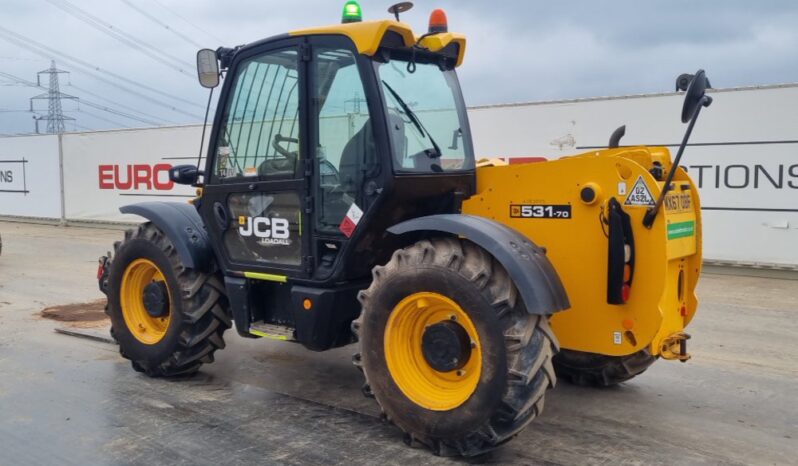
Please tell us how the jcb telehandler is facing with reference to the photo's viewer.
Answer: facing away from the viewer and to the left of the viewer

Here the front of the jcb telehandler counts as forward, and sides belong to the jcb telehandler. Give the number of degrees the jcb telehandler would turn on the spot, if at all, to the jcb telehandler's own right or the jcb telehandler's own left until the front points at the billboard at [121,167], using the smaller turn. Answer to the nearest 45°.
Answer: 0° — it already faces it

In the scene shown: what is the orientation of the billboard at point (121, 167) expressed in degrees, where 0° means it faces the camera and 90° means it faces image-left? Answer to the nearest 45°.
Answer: approximately 45°

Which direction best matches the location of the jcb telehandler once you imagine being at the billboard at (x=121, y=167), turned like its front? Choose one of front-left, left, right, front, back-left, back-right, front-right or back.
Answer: front-left
